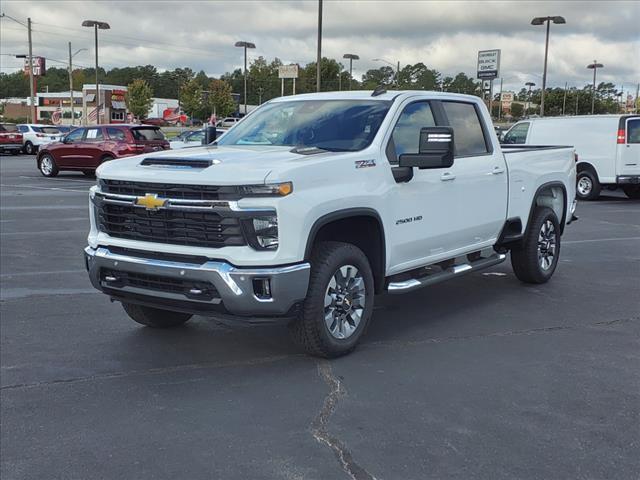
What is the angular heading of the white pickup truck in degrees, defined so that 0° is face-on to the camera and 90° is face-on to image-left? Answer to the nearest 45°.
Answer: approximately 45°

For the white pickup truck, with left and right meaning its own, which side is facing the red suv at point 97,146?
right

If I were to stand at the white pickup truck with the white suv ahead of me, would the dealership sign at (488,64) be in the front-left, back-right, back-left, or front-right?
front-right

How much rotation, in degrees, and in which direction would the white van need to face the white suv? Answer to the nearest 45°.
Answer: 0° — it already faces it

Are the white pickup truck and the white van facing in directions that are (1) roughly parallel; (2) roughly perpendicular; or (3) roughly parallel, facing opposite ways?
roughly perpendicular

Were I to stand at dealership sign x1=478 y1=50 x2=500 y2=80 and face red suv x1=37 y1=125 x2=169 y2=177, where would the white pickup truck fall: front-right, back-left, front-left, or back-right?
front-left

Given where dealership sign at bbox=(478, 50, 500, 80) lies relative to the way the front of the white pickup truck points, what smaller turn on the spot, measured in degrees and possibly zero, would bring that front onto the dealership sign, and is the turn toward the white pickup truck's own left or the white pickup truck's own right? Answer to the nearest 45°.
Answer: approximately 135° to the white pickup truck's own right

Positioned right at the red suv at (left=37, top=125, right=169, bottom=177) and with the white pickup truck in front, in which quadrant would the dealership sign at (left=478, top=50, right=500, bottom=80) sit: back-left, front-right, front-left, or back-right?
back-left

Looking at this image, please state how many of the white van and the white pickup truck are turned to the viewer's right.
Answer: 0

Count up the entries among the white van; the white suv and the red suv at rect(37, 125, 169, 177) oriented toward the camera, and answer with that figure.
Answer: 0

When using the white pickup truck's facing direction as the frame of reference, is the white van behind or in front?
behind

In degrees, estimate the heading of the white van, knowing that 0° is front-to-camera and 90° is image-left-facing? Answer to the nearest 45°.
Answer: approximately 135°
